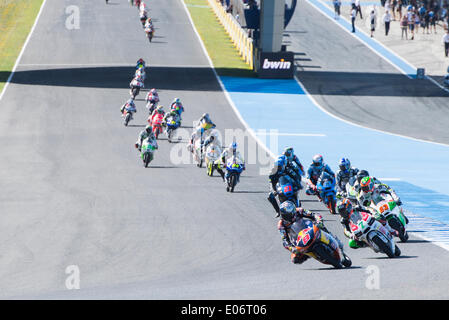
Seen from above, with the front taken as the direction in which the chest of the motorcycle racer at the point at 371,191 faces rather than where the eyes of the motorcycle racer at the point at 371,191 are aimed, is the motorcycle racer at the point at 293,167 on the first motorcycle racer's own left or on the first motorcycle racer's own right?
on the first motorcycle racer's own right

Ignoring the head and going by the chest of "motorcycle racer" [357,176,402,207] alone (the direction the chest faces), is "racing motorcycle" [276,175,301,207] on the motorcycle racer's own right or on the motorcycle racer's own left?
on the motorcycle racer's own right

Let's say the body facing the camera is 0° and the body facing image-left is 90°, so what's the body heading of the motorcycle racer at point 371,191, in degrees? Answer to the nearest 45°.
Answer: approximately 45°

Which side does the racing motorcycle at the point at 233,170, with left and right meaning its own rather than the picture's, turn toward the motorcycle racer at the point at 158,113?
back

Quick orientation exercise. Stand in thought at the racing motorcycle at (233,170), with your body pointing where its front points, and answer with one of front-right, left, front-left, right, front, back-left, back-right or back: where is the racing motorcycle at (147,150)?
back-right

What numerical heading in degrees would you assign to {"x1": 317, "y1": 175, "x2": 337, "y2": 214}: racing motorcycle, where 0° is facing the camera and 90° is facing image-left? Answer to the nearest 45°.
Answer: approximately 0°

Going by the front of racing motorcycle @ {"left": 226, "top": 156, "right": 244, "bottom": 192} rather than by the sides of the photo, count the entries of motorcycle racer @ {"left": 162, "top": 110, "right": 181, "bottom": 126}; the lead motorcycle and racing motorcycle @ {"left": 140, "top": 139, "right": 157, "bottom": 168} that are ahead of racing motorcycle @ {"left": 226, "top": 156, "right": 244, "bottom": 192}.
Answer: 1

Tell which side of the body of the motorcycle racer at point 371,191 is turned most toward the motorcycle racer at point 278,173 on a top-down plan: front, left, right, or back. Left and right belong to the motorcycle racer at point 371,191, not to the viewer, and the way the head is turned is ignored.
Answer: right

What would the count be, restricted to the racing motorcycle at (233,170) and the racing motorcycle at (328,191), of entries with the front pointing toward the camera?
2
